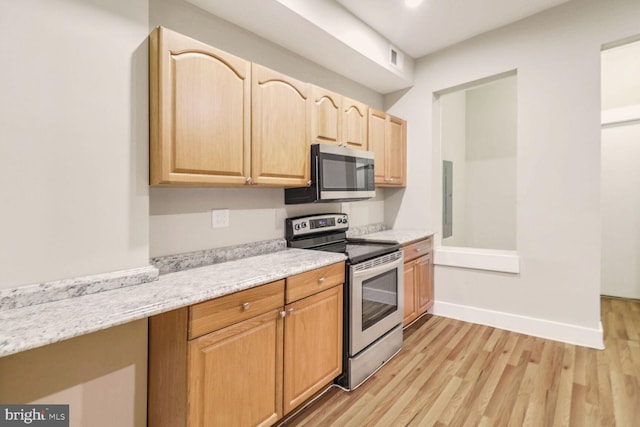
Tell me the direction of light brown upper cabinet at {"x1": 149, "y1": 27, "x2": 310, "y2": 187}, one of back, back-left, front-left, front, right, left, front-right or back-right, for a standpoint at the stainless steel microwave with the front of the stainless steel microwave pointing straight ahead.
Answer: right

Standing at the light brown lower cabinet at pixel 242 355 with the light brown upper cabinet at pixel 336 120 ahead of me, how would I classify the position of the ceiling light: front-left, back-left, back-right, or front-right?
front-right

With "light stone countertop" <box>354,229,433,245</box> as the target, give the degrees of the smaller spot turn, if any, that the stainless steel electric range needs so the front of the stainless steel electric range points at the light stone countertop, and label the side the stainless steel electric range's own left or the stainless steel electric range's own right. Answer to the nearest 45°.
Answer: approximately 90° to the stainless steel electric range's own left

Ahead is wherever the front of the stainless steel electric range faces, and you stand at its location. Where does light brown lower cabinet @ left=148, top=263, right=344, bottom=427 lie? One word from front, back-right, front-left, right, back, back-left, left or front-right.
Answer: right

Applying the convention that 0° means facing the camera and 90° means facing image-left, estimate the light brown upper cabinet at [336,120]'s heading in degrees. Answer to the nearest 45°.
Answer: approximately 315°

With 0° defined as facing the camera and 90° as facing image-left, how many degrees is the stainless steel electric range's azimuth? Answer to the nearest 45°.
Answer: approximately 315°

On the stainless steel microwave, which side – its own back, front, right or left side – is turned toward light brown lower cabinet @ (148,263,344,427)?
right

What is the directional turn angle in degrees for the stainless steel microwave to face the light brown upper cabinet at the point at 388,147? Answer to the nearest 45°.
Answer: approximately 90° to its left

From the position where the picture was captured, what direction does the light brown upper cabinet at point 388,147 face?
facing the viewer and to the right of the viewer

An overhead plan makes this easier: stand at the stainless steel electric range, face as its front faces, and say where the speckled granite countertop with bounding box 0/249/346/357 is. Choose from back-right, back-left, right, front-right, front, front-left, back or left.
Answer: right

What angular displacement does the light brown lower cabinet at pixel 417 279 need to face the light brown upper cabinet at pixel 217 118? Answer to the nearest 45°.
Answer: approximately 90° to its right
